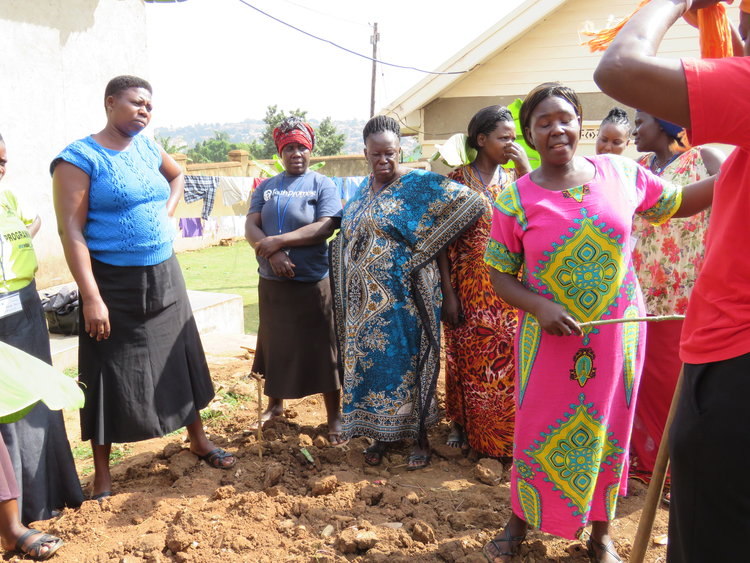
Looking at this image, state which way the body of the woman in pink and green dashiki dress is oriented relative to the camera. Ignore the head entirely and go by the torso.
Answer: toward the camera

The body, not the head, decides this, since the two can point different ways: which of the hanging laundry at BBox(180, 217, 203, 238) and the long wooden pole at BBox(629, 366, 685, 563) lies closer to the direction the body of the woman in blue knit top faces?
the long wooden pole

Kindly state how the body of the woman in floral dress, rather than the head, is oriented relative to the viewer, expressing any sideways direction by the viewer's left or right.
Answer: facing the viewer and to the left of the viewer

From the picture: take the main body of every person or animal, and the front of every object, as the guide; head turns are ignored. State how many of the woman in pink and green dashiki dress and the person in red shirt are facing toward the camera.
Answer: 1

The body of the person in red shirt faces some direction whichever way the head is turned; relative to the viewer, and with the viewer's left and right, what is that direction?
facing to the left of the viewer

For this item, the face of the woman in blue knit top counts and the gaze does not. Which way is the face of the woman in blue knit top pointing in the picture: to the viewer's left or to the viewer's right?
to the viewer's right

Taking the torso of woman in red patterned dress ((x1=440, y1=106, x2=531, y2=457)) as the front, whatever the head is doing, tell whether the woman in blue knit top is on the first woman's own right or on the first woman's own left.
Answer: on the first woman's own right

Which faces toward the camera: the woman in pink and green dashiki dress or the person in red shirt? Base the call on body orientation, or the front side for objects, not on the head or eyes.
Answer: the woman in pink and green dashiki dress

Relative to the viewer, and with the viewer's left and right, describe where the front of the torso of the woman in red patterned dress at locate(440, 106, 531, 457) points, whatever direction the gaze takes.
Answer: facing the viewer and to the right of the viewer

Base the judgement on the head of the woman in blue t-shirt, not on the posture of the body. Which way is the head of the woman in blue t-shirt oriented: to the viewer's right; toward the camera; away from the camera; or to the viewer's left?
toward the camera

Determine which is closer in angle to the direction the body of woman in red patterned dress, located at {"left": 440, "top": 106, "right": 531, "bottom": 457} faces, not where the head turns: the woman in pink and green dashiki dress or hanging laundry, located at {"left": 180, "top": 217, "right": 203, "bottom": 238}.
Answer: the woman in pink and green dashiki dress
